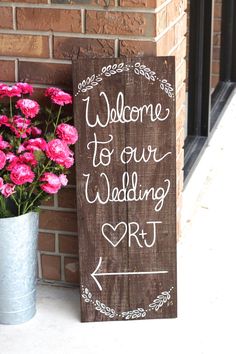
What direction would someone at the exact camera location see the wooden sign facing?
facing the viewer
